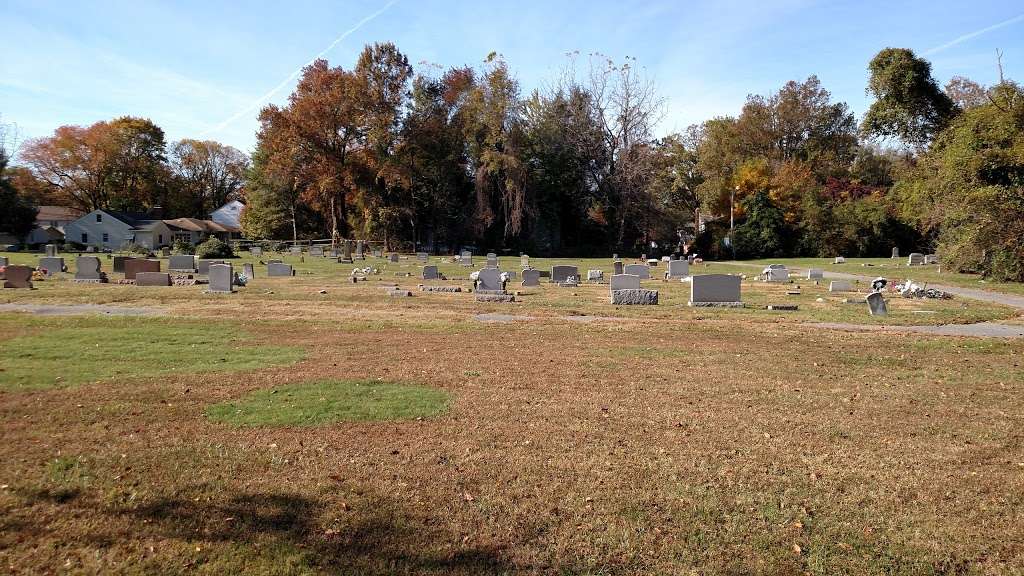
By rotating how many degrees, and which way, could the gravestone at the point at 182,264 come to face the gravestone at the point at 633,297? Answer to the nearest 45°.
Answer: approximately 45° to its left

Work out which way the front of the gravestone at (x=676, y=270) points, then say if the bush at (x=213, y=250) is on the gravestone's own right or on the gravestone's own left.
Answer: on the gravestone's own right

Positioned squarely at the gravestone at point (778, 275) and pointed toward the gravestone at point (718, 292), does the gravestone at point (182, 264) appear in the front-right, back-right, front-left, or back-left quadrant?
front-right

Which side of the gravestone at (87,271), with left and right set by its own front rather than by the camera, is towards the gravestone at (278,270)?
left

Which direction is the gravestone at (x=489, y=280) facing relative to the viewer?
toward the camera

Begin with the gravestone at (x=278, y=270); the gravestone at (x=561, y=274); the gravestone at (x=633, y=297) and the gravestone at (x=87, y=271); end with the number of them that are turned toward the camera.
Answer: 4

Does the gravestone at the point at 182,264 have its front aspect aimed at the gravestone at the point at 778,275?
no

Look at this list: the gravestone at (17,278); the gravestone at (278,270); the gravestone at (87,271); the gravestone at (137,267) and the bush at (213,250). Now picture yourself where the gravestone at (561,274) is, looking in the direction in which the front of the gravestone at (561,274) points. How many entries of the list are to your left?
0

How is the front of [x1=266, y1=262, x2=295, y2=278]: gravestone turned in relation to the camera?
facing the viewer

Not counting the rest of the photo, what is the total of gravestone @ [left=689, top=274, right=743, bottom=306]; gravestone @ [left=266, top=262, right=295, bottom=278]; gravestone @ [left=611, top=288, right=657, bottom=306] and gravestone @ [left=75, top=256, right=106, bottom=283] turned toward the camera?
4

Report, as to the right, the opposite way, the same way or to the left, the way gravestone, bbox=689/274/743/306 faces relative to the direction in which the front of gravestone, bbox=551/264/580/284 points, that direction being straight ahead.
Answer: the same way

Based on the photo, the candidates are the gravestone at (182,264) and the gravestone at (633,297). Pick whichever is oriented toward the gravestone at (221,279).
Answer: the gravestone at (182,264)

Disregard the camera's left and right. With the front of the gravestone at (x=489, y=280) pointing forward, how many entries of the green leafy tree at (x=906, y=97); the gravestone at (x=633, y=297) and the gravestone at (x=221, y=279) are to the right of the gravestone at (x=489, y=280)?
1

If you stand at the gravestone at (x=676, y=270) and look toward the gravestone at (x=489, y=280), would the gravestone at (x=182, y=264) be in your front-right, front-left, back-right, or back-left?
front-right

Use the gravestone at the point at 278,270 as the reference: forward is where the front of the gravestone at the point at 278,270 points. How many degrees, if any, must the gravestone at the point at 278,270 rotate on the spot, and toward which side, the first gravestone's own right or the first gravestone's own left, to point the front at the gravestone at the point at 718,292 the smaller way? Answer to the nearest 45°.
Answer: approximately 45° to the first gravestone's own left

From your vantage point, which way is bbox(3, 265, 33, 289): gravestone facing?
toward the camera

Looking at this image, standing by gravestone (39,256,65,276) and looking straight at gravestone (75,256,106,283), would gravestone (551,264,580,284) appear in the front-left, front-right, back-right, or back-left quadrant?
front-left
